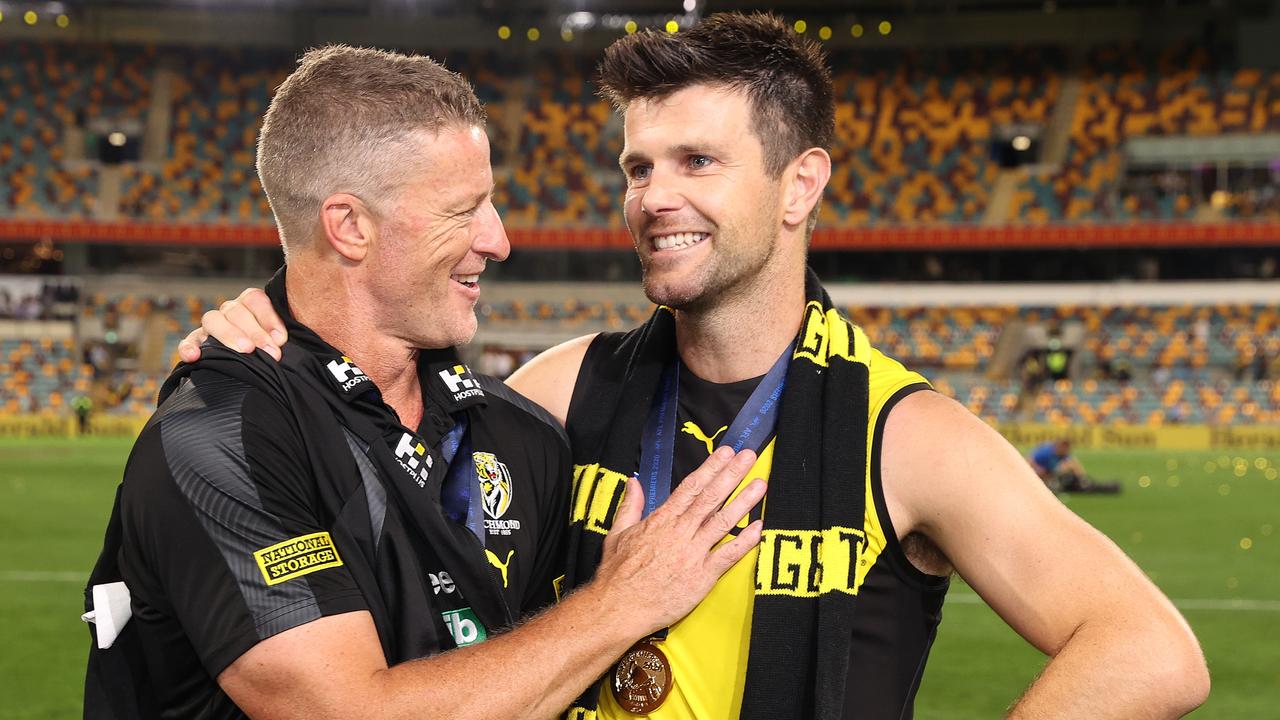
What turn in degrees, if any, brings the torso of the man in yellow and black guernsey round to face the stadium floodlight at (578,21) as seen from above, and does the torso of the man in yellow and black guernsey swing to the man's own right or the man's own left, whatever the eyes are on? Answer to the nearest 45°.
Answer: approximately 135° to the man's own right

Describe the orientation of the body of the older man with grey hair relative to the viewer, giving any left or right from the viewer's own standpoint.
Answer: facing the viewer and to the right of the viewer

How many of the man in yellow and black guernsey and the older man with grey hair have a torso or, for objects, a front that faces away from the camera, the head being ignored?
0

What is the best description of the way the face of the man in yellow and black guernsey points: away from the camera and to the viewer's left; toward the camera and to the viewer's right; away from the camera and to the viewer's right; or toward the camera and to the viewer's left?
toward the camera and to the viewer's left

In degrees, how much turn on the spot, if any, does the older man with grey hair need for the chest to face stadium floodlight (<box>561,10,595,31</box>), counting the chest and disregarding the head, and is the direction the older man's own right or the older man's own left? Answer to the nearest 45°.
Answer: approximately 135° to the older man's own left

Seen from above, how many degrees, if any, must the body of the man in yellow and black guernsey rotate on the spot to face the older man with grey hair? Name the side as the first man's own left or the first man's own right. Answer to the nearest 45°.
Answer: approximately 45° to the first man's own right

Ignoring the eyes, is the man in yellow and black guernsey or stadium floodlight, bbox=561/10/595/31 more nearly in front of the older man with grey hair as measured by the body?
the man in yellow and black guernsey

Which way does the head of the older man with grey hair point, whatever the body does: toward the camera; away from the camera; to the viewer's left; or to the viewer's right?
to the viewer's right

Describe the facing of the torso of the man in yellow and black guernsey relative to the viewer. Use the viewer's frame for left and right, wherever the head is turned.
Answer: facing the viewer and to the left of the viewer

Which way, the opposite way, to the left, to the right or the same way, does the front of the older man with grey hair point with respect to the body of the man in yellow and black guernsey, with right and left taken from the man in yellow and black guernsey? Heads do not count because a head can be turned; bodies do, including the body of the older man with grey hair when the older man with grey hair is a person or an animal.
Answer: to the left
